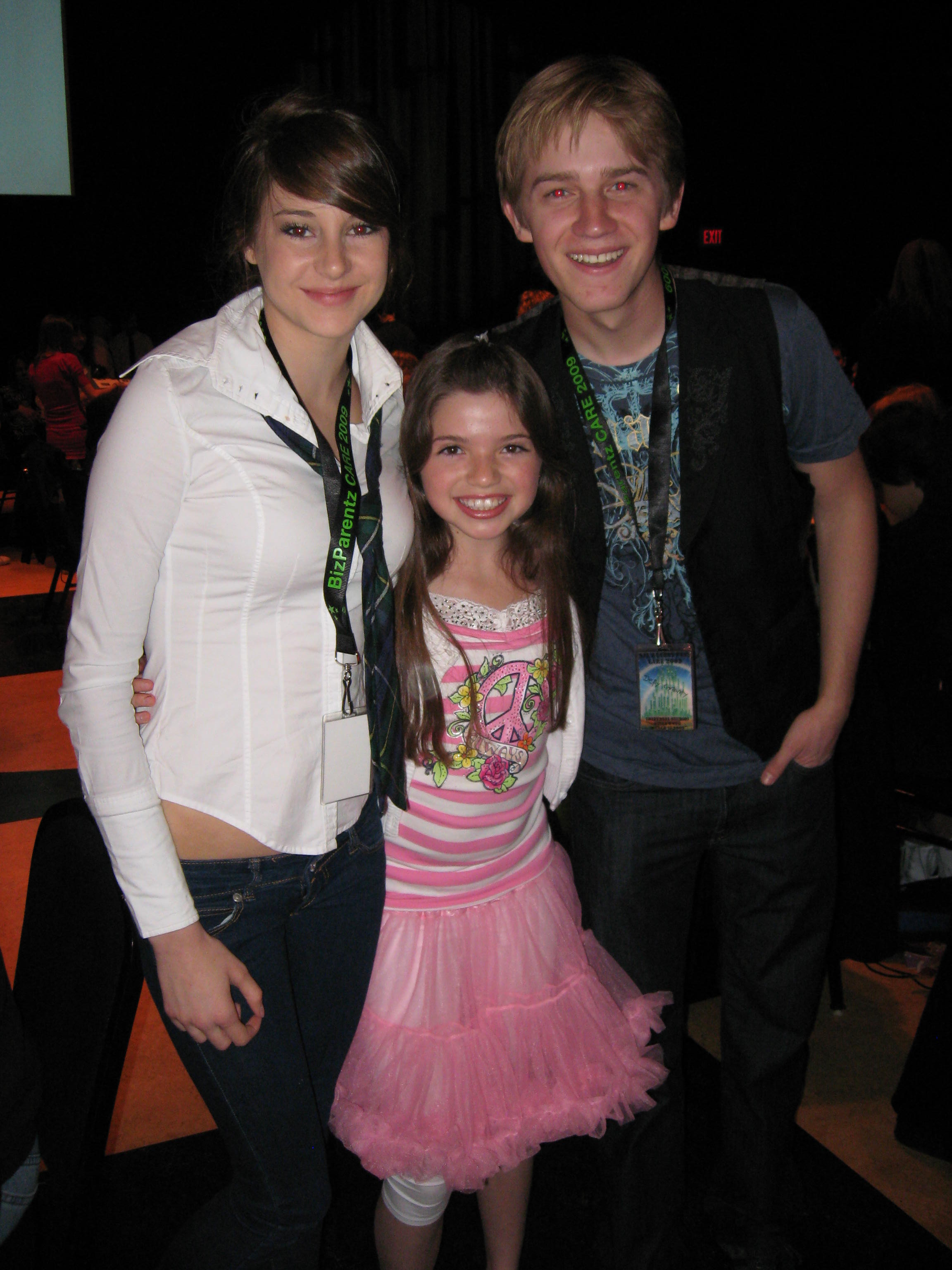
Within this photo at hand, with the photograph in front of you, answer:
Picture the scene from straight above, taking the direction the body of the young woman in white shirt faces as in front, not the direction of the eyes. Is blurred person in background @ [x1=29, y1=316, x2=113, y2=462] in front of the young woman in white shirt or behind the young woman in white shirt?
behind

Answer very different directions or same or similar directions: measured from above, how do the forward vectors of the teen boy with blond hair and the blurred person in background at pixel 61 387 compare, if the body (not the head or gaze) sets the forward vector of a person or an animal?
very different directions

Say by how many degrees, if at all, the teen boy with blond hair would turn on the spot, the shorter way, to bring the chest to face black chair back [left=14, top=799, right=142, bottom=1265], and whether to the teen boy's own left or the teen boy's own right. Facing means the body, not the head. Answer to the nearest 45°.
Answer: approximately 45° to the teen boy's own right

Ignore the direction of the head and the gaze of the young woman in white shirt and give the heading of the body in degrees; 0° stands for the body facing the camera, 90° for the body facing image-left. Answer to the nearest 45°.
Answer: approximately 315°

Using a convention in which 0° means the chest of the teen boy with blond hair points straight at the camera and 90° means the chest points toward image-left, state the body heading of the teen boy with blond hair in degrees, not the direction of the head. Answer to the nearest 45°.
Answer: approximately 0°

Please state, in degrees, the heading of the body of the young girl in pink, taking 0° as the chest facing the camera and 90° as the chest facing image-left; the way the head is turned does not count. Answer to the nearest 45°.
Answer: approximately 0°
